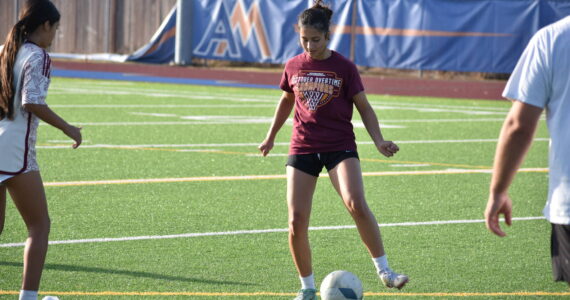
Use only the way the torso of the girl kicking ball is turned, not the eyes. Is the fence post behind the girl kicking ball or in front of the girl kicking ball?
behind

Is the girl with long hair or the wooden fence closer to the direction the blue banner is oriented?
the girl with long hair

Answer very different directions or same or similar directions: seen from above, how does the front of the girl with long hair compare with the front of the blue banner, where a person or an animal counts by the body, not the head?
very different directions

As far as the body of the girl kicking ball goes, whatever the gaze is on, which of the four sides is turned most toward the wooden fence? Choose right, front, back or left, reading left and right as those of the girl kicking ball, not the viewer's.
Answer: back

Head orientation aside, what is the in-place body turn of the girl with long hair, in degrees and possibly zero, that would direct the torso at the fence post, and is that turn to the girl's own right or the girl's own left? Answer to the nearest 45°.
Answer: approximately 45° to the girl's own left

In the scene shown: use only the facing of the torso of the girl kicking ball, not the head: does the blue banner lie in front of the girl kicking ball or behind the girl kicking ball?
behind

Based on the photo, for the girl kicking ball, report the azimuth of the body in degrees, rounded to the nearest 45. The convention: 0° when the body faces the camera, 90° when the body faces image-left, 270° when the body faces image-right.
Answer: approximately 0°

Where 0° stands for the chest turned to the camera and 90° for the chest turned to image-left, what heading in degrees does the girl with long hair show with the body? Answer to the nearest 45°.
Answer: approximately 225°
